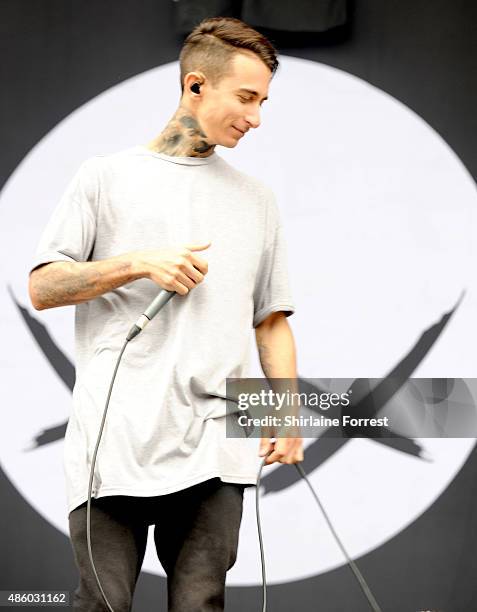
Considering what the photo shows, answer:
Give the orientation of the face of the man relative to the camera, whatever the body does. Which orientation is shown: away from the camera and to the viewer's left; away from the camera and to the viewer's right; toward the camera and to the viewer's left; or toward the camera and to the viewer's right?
toward the camera and to the viewer's right

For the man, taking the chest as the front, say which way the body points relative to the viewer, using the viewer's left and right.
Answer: facing the viewer and to the right of the viewer
